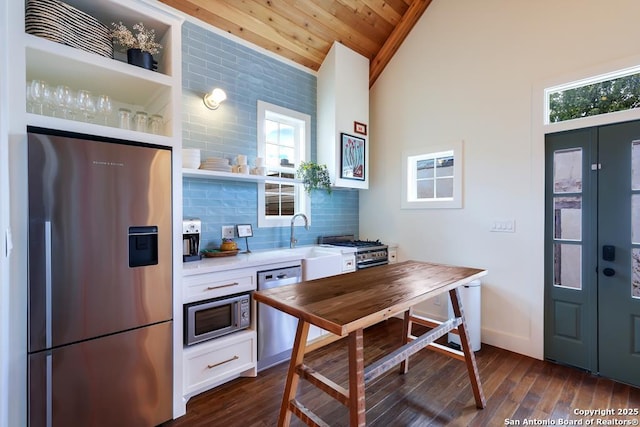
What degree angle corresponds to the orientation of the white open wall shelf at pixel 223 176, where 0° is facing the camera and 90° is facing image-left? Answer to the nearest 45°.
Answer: approximately 315°

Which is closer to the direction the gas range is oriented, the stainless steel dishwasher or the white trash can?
the white trash can

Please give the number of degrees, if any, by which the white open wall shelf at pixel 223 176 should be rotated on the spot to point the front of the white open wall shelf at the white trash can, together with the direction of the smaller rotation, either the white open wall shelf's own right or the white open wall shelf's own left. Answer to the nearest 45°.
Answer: approximately 45° to the white open wall shelf's own left

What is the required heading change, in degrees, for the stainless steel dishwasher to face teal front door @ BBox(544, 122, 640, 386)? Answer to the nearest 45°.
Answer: approximately 45° to its left

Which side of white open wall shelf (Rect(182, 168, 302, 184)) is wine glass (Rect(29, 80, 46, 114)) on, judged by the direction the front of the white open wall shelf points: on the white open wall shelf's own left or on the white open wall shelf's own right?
on the white open wall shelf's own right

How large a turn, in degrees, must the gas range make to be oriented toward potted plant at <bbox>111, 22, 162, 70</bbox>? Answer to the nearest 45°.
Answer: approximately 90° to its right

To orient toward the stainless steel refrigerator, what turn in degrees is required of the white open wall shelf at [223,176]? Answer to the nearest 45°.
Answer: approximately 90° to its right

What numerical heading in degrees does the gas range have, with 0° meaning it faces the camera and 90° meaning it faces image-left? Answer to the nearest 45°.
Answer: approximately 315°
